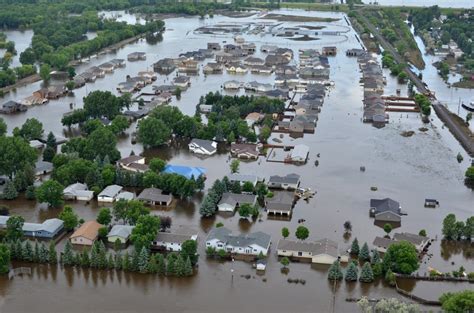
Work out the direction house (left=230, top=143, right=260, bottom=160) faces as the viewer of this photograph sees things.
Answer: facing the viewer

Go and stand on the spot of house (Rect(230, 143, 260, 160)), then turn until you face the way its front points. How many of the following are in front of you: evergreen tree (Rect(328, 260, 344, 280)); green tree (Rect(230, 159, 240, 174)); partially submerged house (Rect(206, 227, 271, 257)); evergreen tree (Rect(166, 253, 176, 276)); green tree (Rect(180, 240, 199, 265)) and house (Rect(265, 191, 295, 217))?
6

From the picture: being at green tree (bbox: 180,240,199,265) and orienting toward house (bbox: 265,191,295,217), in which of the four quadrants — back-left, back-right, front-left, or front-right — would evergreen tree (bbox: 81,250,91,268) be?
back-left

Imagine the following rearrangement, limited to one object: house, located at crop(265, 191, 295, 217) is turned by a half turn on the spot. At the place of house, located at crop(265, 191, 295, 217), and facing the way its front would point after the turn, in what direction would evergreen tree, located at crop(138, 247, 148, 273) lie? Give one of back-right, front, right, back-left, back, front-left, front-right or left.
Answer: back-left

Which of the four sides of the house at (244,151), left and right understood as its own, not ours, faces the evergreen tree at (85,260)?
front

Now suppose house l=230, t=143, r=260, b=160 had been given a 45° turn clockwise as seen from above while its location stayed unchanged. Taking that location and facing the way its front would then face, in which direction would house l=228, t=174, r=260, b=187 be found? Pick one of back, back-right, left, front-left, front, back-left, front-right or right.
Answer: front-left

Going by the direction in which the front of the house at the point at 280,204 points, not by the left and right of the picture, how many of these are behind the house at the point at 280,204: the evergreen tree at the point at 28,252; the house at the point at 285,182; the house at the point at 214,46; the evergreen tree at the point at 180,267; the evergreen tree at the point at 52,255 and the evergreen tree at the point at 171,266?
2

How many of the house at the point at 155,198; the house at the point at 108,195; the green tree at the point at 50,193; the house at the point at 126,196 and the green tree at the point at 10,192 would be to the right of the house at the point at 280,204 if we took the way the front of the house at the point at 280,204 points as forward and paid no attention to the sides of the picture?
5

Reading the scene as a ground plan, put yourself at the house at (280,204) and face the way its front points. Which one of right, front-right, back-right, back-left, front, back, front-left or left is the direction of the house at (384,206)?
left

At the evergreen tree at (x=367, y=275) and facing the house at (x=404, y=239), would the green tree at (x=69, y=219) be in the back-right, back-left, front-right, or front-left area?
back-left

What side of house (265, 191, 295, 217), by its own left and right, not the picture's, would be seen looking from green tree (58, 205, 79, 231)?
right

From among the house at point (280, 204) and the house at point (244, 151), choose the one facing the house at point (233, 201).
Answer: the house at point (244, 151)

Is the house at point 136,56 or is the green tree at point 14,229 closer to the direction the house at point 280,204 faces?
the green tree

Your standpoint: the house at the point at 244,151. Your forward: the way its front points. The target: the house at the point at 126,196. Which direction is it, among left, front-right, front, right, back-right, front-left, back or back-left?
front-right

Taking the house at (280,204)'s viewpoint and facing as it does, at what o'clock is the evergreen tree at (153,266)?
The evergreen tree is roughly at 1 o'clock from the house.

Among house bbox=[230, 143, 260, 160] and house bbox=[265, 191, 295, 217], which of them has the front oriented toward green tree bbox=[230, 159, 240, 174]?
house bbox=[230, 143, 260, 160]

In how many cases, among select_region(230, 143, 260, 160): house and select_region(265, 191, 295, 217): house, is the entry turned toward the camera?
2

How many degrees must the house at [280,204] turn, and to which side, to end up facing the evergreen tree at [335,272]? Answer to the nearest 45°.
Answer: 0° — it already faces it
